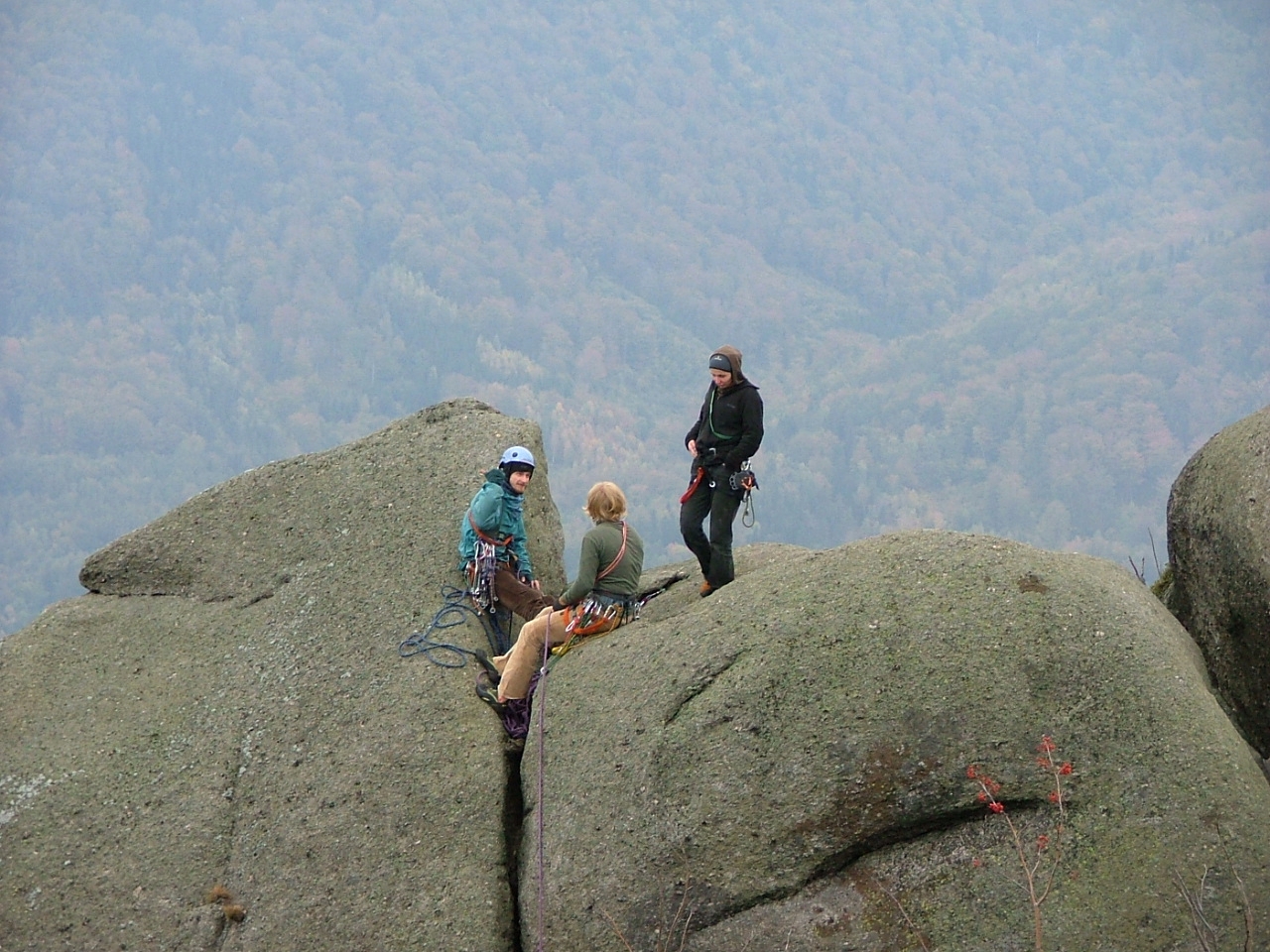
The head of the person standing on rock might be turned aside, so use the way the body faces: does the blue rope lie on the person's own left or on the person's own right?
on the person's own right

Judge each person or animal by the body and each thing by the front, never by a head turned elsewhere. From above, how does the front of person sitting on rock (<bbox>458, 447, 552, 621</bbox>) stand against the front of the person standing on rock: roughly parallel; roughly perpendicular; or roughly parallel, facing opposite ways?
roughly perpendicular

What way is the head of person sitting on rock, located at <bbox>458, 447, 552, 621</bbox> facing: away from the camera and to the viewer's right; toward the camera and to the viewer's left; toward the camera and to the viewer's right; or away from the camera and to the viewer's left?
toward the camera and to the viewer's right

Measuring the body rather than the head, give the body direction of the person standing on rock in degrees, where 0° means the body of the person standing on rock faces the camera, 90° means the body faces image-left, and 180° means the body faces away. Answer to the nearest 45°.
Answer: approximately 45°

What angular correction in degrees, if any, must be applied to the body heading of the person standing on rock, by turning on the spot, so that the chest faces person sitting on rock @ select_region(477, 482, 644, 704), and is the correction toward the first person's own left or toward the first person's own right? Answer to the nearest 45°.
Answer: approximately 45° to the first person's own right

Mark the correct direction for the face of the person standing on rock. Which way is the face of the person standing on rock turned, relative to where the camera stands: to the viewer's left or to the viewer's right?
to the viewer's left
